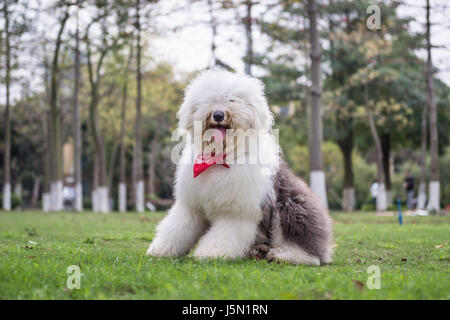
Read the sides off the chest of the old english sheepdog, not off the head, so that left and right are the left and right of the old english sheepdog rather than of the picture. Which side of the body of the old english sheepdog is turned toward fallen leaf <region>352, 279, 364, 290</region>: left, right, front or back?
left

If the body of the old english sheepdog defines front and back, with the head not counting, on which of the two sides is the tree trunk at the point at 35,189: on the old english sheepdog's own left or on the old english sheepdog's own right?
on the old english sheepdog's own right

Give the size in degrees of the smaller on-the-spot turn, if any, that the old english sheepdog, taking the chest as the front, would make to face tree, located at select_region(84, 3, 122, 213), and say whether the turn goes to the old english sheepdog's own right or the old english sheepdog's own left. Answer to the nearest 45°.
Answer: approximately 135° to the old english sheepdog's own right

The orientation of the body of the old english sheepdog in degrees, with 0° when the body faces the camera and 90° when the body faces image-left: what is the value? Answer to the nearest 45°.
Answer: approximately 45°

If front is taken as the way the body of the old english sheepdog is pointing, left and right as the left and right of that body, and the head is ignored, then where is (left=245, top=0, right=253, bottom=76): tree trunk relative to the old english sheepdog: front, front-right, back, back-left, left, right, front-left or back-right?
back-right
